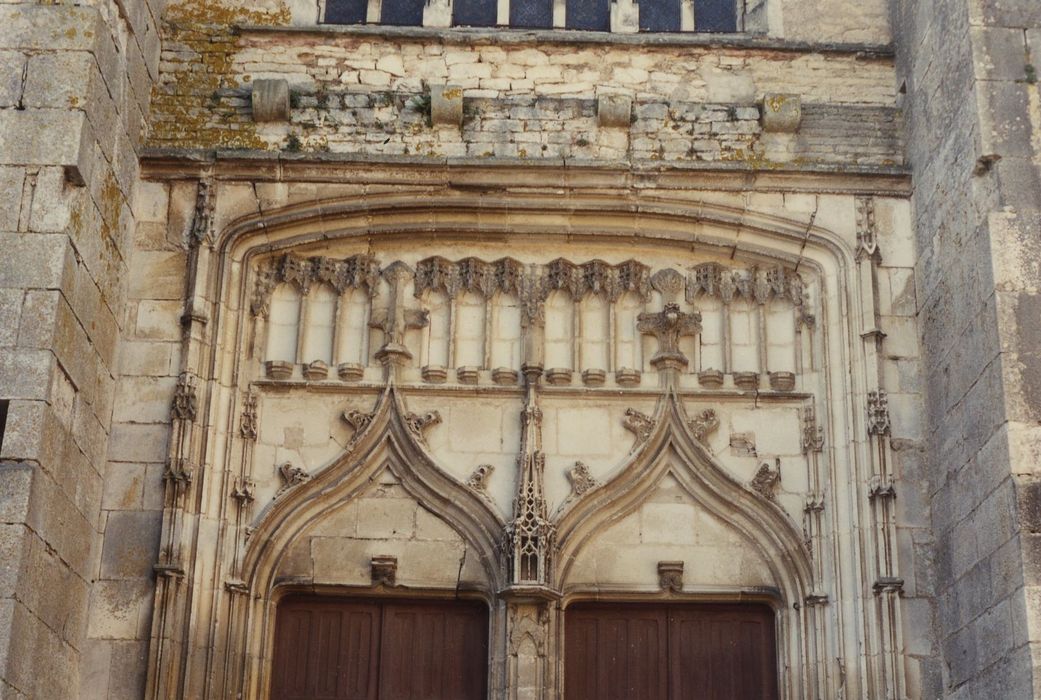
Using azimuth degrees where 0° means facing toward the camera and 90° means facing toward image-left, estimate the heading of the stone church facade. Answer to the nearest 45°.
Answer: approximately 0°
